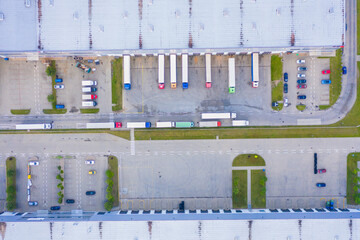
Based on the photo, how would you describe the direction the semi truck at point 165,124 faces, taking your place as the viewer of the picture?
facing to the right of the viewer

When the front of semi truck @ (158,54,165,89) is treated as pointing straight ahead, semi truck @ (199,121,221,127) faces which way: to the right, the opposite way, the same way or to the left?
to the left

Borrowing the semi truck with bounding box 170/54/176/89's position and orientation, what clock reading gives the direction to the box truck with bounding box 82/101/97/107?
the box truck with bounding box 82/101/97/107 is roughly at 3 o'clock from the semi truck with bounding box 170/54/176/89.

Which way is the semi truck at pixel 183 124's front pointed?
to the viewer's right

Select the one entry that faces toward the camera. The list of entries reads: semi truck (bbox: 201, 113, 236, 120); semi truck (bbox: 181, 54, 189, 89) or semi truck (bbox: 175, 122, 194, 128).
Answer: semi truck (bbox: 181, 54, 189, 89)

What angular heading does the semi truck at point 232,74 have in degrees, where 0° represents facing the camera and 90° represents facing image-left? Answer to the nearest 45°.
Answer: approximately 0°

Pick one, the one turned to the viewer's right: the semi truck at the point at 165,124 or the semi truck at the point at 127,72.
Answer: the semi truck at the point at 165,124

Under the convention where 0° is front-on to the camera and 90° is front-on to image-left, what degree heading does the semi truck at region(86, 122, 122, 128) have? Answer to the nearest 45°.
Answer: approximately 270°

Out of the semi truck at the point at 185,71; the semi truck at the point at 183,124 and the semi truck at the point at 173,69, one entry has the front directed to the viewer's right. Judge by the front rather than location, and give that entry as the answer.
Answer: the semi truck at the point at 183,124

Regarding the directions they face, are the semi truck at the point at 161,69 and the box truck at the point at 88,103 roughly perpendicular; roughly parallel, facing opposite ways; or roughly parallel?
roughly perpendicular

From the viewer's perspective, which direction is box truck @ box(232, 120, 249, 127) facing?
to the viewer's right
